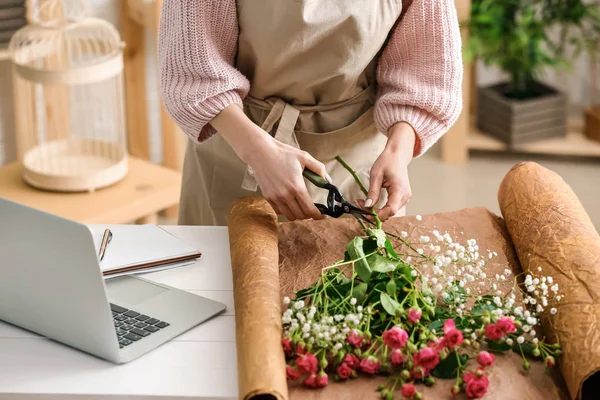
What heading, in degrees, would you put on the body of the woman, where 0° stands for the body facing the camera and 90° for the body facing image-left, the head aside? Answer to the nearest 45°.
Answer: approximately 0°

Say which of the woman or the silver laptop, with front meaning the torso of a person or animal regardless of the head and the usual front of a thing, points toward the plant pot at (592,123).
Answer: the silver laptop

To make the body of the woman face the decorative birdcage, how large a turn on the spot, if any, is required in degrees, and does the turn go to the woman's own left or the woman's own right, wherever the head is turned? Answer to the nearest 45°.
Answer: approximately 135° to the woman's own right

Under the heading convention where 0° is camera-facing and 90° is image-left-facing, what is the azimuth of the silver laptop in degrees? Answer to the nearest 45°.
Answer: approximately 225°

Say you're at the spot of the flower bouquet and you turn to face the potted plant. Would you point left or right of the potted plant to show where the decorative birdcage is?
left

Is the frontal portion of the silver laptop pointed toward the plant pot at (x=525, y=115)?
yes

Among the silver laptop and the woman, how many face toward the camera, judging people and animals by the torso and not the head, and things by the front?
1

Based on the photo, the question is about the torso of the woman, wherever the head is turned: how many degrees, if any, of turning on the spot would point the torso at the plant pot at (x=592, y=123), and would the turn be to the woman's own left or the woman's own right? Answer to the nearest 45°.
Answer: approximately 135° to the woman's own left

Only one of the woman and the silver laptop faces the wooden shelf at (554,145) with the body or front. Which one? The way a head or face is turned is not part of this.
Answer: the silver laptop
